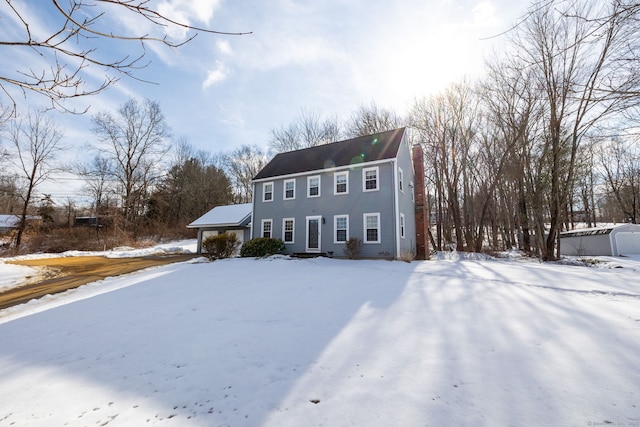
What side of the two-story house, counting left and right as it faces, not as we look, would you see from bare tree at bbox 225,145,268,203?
right

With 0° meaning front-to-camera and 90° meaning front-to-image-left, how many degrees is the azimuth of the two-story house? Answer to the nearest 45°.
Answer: approximately 45°

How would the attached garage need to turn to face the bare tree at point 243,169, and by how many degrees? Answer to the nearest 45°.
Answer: approximately 135° to its right

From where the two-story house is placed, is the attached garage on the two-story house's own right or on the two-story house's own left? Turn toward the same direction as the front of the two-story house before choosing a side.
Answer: on the two-story house's own right

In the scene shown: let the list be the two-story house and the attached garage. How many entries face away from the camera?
0

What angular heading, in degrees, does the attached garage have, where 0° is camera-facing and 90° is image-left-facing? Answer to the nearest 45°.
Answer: approximately 45°

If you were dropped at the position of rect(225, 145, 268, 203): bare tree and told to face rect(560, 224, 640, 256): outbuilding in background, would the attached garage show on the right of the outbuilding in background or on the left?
right

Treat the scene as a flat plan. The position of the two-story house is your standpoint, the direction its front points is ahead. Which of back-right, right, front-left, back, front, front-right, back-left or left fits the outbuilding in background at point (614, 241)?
back-left

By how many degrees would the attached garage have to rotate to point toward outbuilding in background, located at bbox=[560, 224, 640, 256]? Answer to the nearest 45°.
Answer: approximately 90° to its left

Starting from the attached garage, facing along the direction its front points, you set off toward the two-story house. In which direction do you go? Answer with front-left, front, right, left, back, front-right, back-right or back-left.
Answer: left
